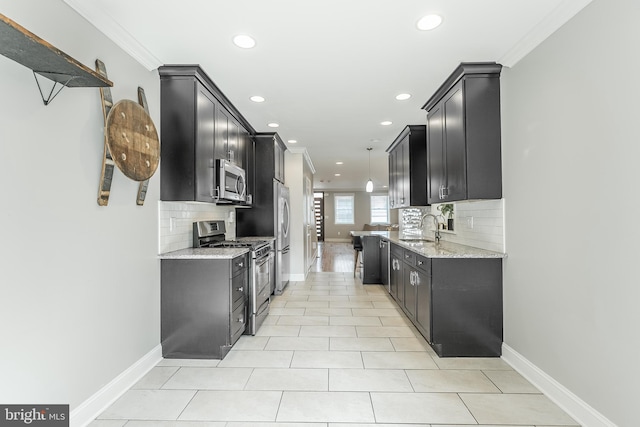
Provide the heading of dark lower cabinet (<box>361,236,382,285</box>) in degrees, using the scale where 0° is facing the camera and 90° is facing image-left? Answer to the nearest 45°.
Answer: approximately 0°

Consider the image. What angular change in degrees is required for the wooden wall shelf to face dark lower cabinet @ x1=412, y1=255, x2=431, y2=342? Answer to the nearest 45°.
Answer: approximately 45° to its left

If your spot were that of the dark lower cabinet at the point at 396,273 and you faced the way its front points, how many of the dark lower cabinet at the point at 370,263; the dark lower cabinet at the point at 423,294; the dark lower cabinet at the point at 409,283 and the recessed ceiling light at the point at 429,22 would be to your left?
3

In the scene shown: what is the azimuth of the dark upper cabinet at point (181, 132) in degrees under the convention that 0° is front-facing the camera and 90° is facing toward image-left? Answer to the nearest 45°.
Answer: approximately 270°

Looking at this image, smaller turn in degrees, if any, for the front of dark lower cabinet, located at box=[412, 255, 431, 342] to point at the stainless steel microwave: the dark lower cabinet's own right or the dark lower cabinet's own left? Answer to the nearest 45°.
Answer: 0° — it already faces it

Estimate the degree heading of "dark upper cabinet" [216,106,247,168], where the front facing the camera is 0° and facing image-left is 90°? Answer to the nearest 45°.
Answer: approximately 270°

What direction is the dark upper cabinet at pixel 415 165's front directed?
to the viewer's left

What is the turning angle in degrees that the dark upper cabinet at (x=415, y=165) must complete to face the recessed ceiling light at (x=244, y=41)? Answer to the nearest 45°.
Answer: approximately 45° to its left
